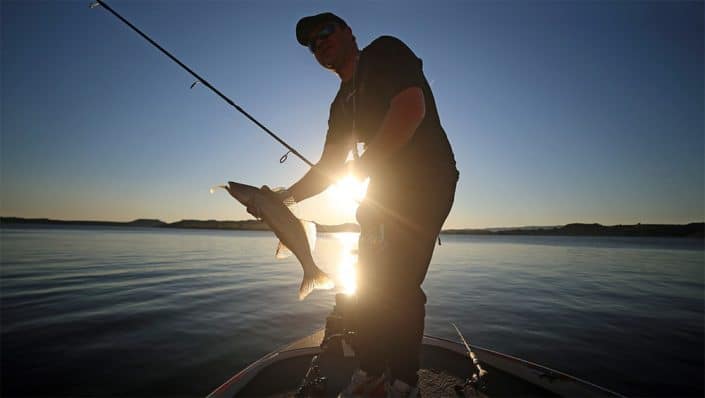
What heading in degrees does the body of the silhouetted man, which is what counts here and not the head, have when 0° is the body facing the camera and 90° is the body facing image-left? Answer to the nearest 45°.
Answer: approximately 45°

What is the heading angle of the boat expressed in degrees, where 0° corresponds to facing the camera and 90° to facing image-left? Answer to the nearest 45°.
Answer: approximately 180°
